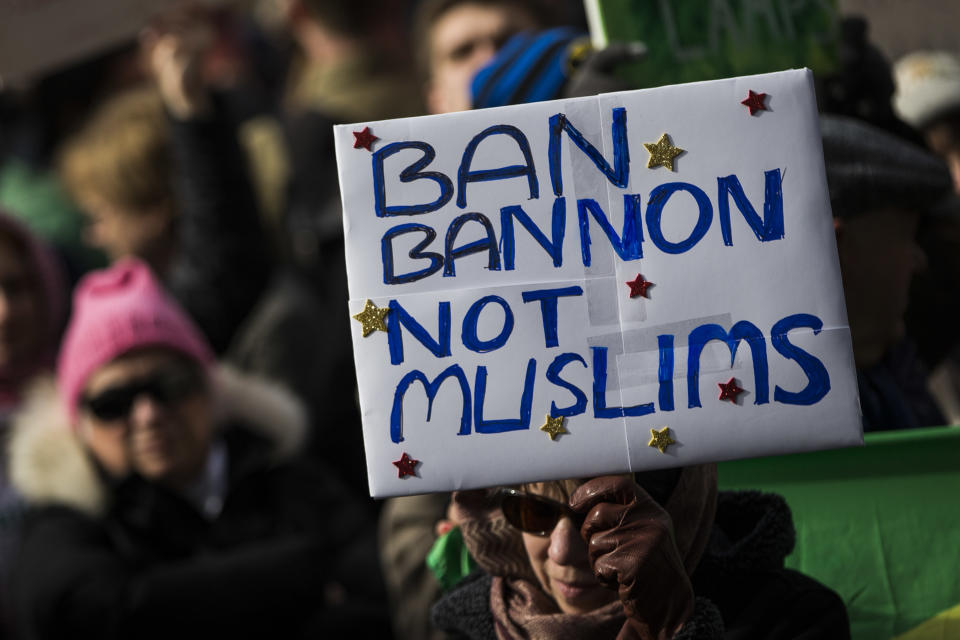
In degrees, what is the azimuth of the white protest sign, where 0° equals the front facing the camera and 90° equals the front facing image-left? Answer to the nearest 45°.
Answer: approximately 0°

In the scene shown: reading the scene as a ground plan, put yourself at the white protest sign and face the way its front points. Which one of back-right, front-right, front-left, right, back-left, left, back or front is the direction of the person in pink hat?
back-right

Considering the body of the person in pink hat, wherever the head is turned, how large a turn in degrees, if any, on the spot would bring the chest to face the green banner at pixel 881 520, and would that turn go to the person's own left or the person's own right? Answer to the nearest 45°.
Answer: approximately 45° to the person's own left

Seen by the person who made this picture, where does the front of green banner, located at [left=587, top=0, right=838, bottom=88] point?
facing the viewer
